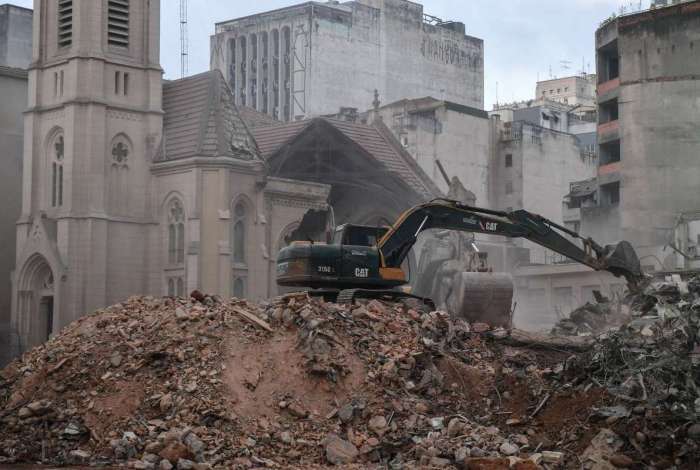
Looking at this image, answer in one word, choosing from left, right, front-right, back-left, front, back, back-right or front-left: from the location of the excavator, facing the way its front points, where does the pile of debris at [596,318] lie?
front-left

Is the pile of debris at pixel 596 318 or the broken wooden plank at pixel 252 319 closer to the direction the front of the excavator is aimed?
the pile of debris

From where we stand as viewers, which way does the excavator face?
facing to the right of the viewer

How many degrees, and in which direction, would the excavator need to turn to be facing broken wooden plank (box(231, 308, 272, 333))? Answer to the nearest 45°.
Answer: approximately 135° to its right
